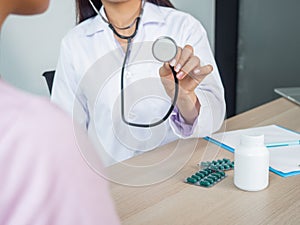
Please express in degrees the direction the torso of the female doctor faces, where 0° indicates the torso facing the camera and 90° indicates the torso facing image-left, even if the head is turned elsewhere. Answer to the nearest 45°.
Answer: approximately 0°
